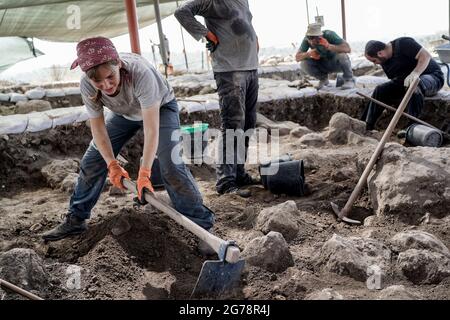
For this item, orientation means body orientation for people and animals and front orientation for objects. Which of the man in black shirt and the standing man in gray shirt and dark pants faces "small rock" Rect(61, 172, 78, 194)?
the man in black shirt

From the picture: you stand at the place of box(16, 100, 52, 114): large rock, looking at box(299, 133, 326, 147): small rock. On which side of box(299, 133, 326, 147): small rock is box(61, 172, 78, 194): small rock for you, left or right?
right

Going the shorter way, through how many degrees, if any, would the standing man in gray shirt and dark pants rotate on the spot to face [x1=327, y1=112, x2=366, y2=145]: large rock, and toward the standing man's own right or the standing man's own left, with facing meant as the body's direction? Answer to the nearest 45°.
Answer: approximately 90° to the standing man's own left

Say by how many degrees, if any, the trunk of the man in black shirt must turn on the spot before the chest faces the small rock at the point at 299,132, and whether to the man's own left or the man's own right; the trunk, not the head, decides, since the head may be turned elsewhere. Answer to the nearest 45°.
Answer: approximately 45° to the man's own right

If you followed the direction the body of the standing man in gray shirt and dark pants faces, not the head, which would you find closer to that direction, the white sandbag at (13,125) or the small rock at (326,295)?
the small rock

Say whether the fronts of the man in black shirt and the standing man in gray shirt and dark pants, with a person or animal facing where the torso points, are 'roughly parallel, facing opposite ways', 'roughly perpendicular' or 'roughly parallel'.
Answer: roughly perpendicular
